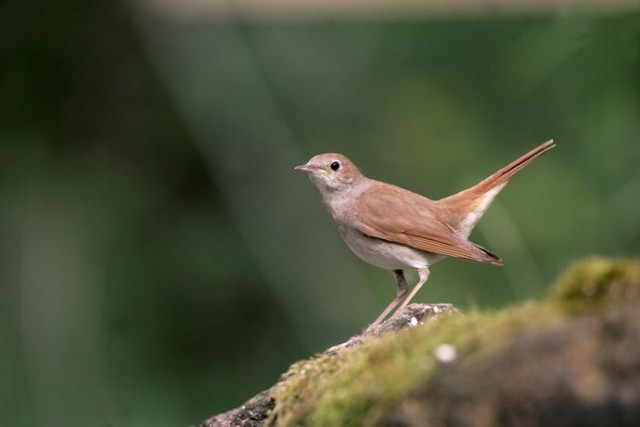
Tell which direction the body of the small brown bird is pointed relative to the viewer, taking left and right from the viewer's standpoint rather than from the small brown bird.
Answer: facing to the left of the viewer
